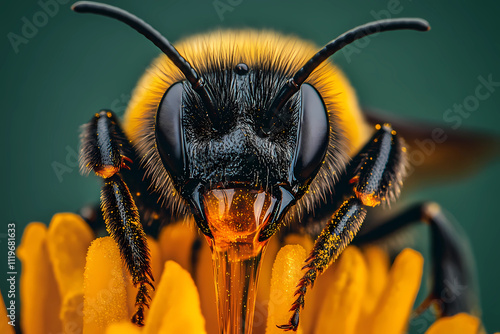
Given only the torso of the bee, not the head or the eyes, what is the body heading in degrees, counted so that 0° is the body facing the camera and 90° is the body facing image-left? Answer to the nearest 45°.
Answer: approximately 0°
